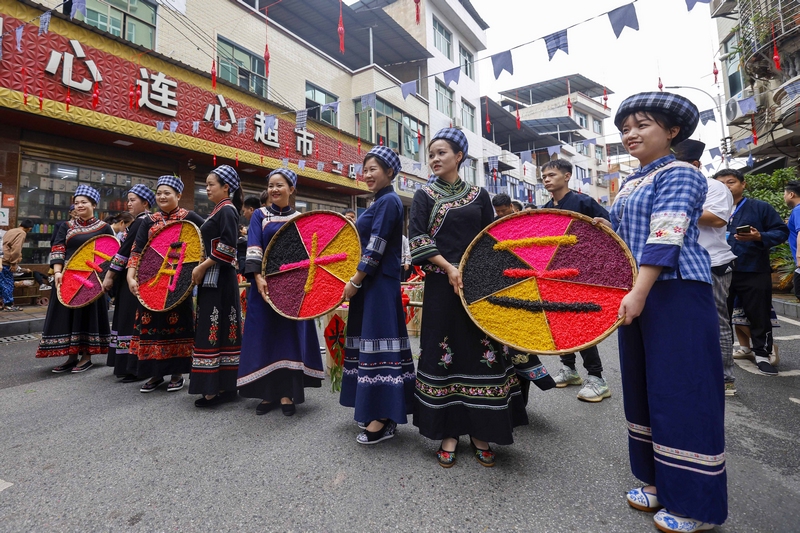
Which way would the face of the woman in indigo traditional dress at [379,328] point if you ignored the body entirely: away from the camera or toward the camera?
toward the camera

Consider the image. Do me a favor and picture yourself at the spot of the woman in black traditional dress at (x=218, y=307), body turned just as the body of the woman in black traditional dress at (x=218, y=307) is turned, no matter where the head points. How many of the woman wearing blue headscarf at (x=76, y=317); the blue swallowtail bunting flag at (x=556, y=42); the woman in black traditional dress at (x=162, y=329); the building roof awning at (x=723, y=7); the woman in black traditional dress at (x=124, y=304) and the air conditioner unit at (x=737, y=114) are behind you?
3

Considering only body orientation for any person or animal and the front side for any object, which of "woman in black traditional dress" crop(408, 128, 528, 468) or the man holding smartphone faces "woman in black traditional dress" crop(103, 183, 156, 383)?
the man holding smartphone

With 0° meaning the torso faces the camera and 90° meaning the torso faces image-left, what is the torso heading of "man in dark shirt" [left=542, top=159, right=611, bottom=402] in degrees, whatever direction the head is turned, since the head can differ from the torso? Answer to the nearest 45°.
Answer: approximately 45°

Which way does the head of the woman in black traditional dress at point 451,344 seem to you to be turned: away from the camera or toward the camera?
toward the camera

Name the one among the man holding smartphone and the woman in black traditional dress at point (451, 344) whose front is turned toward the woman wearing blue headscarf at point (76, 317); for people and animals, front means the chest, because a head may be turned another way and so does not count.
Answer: the man holding smartphone

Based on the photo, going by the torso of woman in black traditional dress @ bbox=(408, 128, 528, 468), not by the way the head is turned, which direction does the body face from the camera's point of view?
toward the camera

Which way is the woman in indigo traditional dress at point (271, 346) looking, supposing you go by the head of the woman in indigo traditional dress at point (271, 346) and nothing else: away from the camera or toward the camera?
toward the camera

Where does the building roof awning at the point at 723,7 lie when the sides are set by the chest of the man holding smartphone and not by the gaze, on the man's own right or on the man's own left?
on the man's own right

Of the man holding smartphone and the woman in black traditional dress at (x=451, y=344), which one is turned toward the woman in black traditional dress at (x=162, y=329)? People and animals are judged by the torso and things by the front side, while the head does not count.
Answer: the man holding smartphone

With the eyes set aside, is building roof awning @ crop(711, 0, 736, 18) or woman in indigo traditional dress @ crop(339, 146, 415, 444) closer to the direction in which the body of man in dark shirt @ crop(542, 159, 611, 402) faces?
the woman in indigo traditional dress

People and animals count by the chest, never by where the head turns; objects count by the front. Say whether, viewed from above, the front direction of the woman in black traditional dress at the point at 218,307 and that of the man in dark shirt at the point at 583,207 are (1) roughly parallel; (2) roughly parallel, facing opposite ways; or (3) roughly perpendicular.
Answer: roughly parallel

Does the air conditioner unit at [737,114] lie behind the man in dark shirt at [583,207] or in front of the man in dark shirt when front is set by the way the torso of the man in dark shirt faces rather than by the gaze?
behind

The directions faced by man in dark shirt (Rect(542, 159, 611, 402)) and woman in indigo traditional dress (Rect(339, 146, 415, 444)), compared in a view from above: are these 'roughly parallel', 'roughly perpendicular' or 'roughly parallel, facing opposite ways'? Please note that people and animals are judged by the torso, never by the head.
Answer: roughly parallel

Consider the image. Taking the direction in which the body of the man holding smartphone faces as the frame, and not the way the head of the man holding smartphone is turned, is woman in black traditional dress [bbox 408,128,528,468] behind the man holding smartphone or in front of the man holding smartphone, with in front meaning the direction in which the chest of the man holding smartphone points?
in front

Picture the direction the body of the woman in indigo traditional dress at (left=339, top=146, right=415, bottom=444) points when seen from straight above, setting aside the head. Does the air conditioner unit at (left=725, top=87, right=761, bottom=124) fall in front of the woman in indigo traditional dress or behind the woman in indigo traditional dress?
behind
